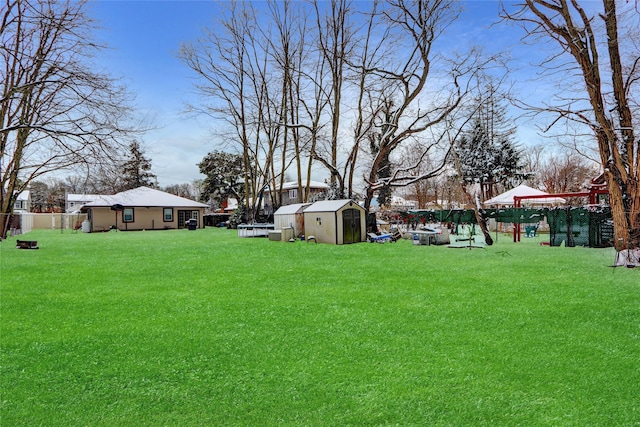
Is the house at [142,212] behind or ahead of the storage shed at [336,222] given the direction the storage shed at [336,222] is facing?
behind

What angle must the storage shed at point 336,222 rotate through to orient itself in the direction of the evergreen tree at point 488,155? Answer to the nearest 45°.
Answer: approximately 90° to its left

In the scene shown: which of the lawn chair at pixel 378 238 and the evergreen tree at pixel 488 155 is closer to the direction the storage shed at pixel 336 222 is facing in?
the lawn chair

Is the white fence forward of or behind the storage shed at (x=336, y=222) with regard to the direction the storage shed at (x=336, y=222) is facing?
behind

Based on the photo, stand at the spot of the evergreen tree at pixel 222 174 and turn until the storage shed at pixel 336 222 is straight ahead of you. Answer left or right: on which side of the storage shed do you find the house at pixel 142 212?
right

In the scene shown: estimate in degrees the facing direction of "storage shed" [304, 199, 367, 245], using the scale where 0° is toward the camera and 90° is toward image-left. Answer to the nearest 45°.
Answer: approximately 315°

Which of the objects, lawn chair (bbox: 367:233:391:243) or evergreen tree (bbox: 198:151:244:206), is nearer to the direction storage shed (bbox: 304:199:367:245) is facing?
the lawn chair

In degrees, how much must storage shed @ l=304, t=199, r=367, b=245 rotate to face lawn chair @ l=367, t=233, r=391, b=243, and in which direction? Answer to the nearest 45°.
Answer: approximately 45° to its left
